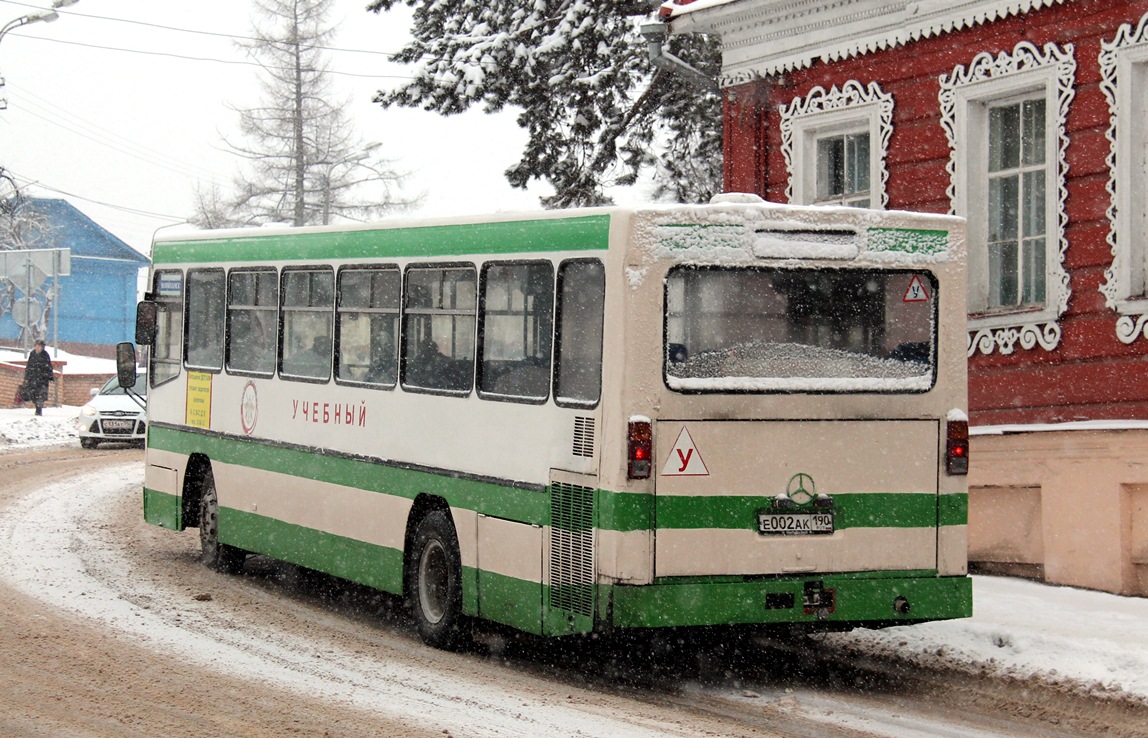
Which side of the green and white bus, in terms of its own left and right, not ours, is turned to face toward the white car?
front

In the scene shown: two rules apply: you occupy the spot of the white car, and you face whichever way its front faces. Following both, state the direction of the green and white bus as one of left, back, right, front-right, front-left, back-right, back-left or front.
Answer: front

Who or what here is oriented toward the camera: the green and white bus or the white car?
the white car

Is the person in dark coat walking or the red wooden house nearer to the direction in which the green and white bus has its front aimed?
the person in dark coat walking

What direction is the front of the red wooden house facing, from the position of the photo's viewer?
facing the viewer and to the left of the viewer

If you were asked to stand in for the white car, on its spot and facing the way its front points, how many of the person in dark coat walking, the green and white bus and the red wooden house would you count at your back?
1

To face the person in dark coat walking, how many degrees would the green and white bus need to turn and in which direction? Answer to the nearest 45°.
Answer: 0° — it already faces them

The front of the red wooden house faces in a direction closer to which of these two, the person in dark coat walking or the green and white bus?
the green and white bus

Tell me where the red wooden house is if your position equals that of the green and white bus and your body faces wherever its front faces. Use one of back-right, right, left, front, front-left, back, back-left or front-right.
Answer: right

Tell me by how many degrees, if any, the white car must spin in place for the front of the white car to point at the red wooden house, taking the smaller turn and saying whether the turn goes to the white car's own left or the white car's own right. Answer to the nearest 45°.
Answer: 0° — it already faces it

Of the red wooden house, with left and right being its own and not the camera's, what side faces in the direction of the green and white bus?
front

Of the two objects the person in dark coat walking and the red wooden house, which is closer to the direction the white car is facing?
the red wooden house

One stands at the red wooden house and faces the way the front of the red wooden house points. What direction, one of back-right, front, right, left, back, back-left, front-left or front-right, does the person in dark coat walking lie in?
right

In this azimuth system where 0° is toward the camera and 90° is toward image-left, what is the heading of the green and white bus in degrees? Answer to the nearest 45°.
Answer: approximately 135°

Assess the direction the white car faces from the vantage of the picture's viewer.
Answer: facing the viewer

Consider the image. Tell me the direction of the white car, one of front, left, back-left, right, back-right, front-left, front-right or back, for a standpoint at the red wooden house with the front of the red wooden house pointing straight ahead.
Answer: right
